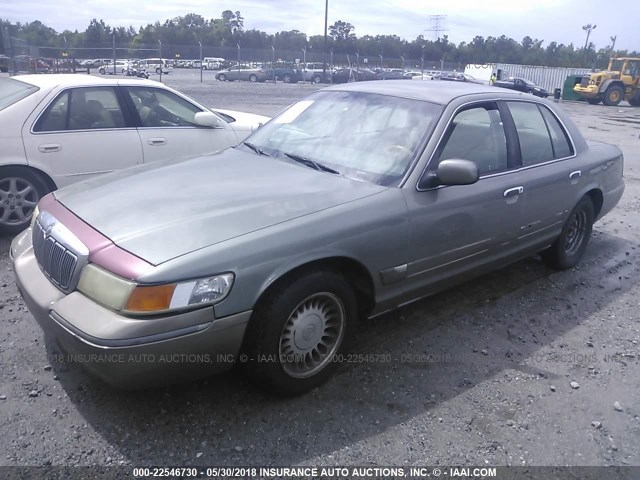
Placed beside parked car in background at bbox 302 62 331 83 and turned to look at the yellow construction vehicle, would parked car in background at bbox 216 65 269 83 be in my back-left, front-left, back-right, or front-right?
back-right

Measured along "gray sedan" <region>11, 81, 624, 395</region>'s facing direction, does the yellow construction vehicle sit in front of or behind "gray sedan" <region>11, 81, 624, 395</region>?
behind

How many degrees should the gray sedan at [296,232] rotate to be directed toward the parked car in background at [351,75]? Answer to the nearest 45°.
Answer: approximately 135° to its right

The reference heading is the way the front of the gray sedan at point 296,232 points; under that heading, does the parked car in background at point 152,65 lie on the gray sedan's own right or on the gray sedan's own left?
on the gray sedan's own right

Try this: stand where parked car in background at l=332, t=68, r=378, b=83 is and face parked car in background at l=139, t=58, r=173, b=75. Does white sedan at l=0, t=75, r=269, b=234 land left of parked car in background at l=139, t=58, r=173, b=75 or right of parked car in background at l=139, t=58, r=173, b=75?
left

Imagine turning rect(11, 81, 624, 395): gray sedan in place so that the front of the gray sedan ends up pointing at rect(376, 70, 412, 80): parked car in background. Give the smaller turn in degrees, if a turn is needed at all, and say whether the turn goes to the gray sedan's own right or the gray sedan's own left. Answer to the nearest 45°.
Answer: approximately 135° to the gray sedan's own right

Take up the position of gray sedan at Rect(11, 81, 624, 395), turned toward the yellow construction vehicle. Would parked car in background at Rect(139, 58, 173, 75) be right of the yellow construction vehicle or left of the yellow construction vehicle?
left

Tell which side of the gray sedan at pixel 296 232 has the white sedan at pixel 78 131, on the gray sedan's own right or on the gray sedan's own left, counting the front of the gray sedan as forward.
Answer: on the gray sedan's own right

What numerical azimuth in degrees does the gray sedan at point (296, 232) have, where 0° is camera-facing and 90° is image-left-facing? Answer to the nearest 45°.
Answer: approximately 45°

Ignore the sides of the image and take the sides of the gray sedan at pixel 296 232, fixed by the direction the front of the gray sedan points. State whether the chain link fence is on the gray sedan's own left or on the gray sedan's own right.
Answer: on the gray sedan's own right
